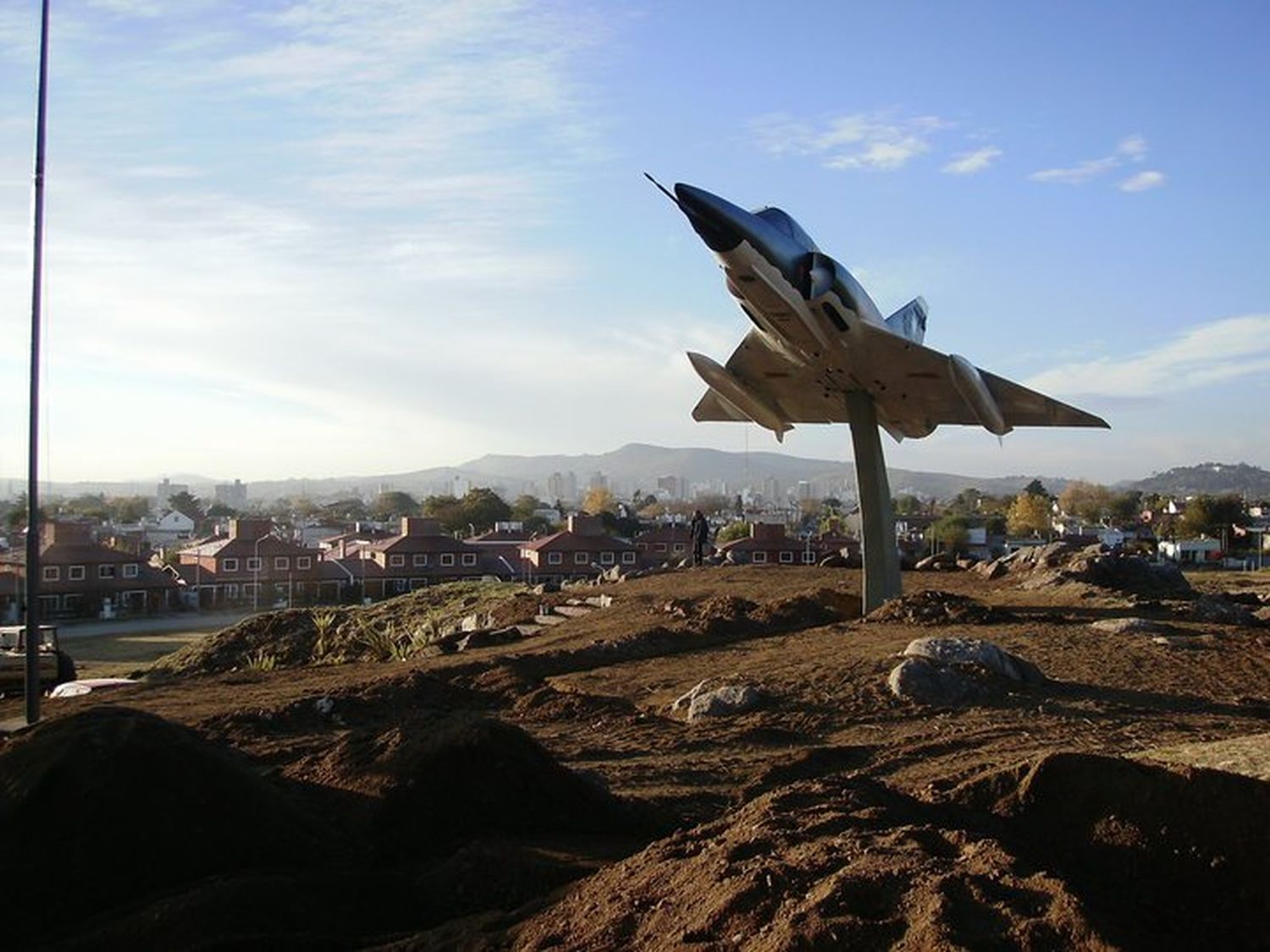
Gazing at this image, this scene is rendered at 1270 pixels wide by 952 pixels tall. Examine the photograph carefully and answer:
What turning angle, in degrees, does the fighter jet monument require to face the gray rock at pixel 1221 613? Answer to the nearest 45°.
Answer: approximately 135° to its left

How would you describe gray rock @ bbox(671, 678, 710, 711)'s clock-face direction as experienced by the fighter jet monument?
The gray rock is roughly at 11 o'clock from the fighter jet monument.

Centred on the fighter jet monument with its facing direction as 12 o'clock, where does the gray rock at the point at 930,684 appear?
The gray rock is roughly at 10 o'clock from the fighter jet monument.

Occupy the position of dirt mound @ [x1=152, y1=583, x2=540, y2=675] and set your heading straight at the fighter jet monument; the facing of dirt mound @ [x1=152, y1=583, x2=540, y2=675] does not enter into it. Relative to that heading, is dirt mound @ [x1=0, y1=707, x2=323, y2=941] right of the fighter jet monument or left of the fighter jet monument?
right

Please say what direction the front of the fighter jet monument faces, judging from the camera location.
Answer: facing the viewer and to the left of the viewer

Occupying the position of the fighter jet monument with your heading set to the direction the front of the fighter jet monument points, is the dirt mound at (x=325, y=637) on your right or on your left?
on your right

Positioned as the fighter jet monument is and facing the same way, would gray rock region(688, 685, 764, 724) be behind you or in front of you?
in front

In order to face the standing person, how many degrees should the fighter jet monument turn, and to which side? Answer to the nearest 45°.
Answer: approximately 135° to its right

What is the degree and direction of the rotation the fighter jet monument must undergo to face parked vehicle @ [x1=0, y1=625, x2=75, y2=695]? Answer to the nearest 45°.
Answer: approximately 45° to its right

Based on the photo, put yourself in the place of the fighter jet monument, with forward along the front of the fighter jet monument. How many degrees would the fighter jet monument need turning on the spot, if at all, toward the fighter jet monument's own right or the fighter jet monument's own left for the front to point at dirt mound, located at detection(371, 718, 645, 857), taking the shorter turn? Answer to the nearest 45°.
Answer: approximately 45° to the fighter jet monument's own left

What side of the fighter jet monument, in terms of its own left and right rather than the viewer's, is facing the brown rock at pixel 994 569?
back

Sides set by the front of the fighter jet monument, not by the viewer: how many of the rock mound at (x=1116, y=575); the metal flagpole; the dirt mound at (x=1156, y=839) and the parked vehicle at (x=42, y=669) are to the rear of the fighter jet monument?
1

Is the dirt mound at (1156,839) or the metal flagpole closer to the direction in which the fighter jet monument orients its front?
the metal flagpole

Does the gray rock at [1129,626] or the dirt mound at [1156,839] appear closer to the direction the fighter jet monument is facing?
the dirt mound
